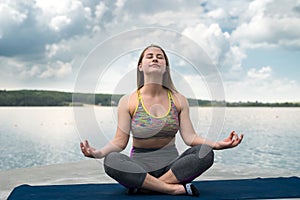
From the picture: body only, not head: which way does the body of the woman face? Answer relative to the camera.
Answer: toward the camera
